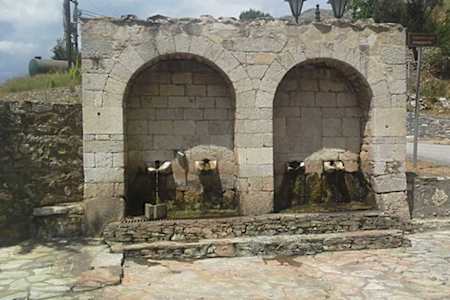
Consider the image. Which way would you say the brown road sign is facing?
toward the camera

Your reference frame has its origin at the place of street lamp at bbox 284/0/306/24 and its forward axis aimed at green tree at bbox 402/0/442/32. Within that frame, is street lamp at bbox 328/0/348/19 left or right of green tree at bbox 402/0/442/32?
right

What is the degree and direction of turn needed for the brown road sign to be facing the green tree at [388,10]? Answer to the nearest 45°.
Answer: approximately 180°

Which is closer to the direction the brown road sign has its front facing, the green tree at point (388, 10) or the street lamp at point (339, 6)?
the street lamp

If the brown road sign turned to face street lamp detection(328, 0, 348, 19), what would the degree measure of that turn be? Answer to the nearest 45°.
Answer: approximately 45° to its right

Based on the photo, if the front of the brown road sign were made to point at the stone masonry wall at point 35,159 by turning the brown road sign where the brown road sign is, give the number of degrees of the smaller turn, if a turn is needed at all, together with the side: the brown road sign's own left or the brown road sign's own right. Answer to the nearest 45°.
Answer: approximately 45° to the brown road sign's own right

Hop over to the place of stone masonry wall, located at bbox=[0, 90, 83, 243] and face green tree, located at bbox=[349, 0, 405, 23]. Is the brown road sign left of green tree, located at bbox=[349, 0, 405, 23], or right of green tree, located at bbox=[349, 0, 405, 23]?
right
